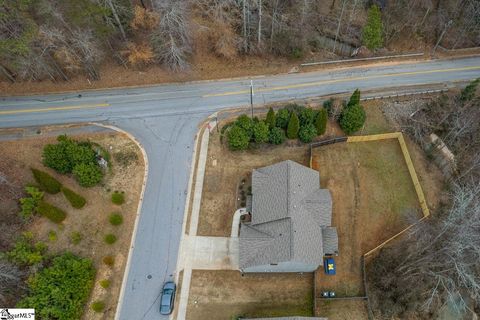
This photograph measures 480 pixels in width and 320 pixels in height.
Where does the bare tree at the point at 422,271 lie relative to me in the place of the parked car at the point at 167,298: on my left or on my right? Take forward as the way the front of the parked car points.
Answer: on my right

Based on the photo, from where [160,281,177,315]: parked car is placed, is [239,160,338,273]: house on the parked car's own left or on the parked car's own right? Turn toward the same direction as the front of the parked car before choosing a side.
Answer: on the parked car's own right

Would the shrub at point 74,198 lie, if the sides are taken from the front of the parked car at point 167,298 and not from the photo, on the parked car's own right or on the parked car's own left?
on the parked car's own left

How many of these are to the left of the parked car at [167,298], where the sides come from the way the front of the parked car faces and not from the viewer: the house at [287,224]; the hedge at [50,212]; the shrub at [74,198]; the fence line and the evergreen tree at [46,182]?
3

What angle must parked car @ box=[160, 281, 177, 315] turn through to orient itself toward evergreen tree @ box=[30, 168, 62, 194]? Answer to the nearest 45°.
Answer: approximately 90° to its left

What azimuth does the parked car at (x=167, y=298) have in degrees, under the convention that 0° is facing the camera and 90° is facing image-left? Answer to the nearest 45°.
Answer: approximately 180°
